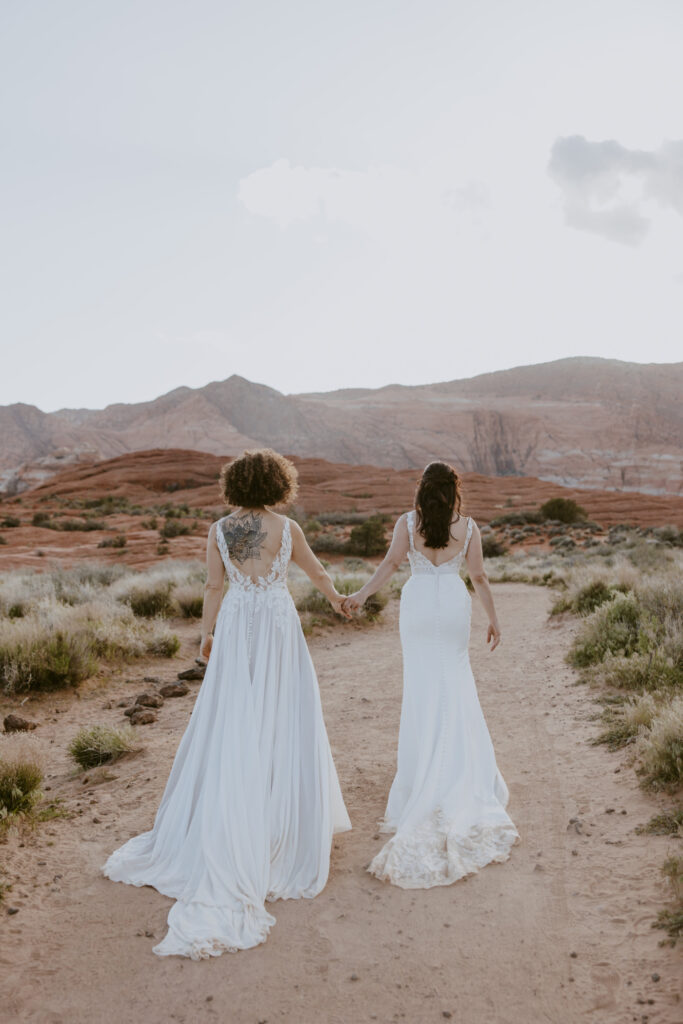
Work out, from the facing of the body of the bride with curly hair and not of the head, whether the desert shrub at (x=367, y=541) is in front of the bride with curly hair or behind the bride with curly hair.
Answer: in front

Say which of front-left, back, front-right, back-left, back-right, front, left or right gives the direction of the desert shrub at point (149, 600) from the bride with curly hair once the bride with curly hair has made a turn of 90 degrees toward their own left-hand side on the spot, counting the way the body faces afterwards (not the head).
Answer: right

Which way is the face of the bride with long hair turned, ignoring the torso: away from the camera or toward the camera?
away from the camera

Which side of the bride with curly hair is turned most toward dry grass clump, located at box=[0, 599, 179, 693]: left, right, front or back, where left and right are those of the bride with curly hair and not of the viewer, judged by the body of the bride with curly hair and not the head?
front

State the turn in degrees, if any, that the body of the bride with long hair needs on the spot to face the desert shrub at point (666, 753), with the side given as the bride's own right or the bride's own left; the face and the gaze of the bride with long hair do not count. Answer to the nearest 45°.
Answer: approximately 90° to the bride's own right

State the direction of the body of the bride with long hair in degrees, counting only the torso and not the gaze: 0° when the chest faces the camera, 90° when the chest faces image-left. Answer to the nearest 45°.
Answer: approximately 180°

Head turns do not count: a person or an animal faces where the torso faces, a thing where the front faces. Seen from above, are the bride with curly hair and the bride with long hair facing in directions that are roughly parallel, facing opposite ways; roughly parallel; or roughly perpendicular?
roughly parallel

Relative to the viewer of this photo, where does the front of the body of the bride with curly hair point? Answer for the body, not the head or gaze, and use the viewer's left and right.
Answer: facing away from the viewer

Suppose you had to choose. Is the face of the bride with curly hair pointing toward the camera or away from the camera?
away from the camera

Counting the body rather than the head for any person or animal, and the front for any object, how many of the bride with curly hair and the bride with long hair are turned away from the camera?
2
